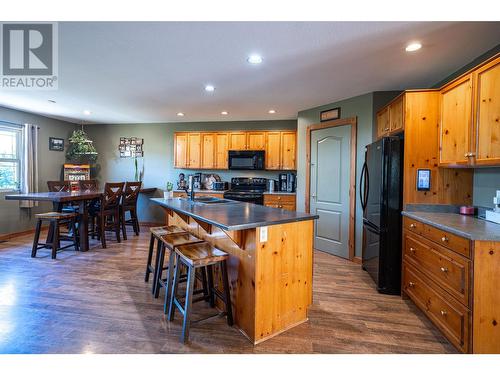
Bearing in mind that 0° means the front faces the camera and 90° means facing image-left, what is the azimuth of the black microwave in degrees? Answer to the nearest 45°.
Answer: approximately 0°

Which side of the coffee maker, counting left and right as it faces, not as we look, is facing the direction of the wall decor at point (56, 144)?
right

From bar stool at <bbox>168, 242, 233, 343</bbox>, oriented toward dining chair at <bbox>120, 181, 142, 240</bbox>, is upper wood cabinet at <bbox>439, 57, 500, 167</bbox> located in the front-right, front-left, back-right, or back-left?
back-right

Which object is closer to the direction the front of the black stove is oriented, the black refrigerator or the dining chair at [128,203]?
the black refrigerator

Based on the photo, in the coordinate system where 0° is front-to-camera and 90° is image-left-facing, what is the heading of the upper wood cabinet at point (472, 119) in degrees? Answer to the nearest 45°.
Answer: approximately 45°

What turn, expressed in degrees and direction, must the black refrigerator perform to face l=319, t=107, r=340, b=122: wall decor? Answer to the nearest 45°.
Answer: approximately 90° to its right
